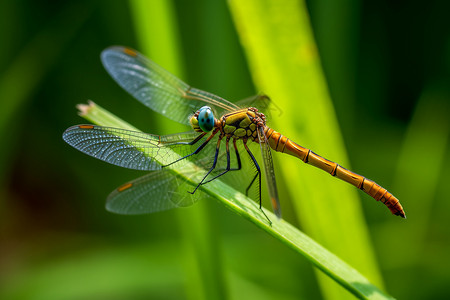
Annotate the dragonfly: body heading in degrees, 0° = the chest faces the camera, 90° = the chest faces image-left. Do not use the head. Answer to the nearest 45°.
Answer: approximately 90°
